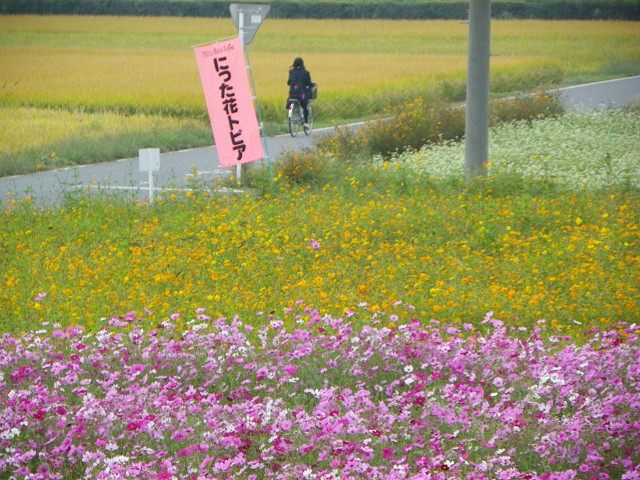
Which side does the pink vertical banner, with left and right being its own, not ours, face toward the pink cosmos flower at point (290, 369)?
front

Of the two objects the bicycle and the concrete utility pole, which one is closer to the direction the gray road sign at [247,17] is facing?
the bicycle

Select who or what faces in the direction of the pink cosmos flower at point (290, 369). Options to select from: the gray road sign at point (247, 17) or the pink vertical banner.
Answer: the pink vertical banner

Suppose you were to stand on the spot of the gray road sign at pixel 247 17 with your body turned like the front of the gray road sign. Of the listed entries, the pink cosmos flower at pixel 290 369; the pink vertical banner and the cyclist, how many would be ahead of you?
1

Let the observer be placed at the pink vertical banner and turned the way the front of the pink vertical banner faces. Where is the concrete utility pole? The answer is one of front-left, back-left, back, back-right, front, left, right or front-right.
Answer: left

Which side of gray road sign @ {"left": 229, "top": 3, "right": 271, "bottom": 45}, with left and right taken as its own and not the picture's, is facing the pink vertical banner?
back

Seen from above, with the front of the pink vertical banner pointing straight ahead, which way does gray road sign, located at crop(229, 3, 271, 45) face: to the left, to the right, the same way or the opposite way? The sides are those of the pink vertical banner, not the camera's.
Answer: the opposite way

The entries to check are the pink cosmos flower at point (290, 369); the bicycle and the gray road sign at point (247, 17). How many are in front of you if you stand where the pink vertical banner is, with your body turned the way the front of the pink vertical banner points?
1

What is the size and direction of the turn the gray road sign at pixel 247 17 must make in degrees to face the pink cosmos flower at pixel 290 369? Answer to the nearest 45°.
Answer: approximately 180°

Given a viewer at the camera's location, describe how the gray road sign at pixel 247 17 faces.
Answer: facing away from the viewer

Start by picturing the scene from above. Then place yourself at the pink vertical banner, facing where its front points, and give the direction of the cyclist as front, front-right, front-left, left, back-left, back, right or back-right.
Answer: back

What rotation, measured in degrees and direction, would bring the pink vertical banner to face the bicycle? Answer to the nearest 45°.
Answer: approximately 180°

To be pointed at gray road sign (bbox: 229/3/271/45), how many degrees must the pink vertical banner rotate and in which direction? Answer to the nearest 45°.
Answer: approximately 180°

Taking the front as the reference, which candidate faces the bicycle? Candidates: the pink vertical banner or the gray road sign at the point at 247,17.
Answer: the gray road sign
